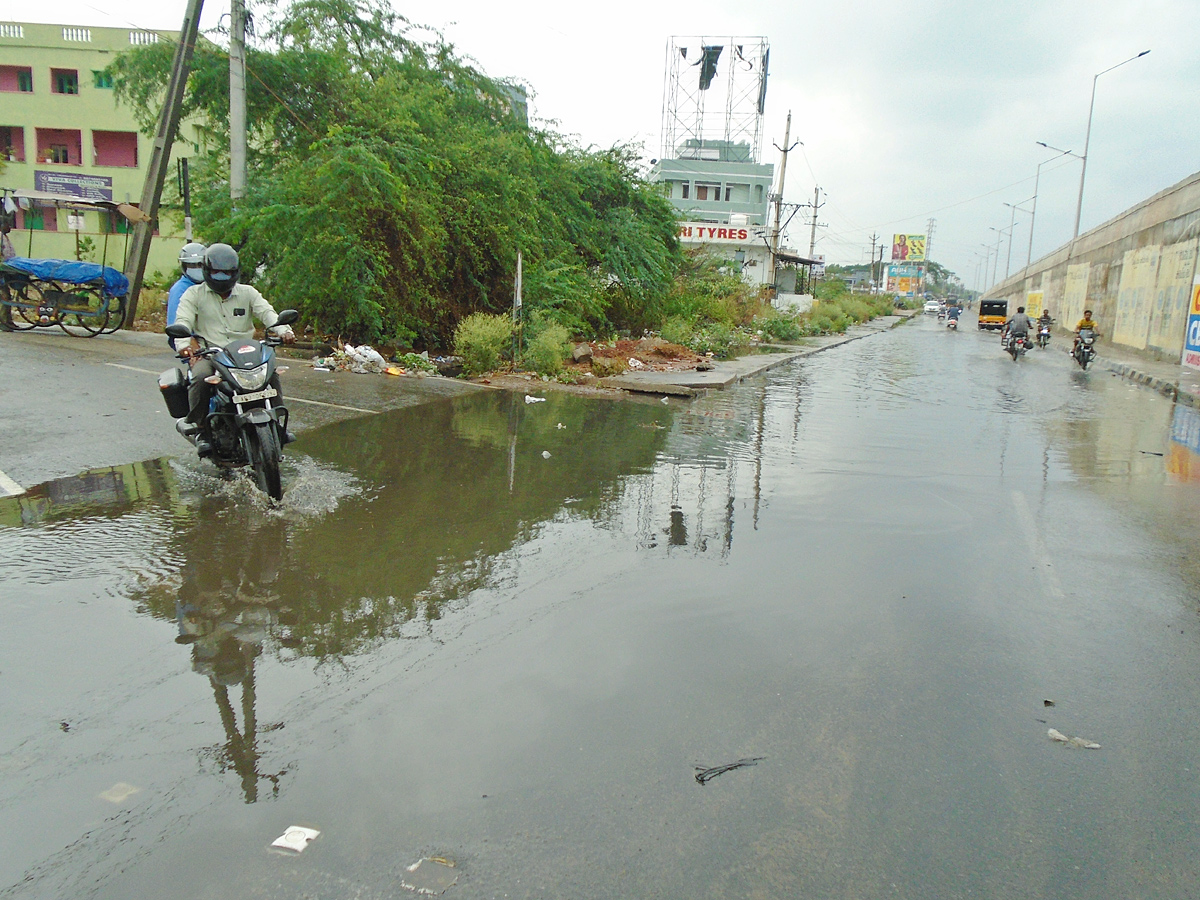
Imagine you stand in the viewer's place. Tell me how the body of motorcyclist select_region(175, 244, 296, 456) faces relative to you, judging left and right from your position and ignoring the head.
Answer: facing the viewer

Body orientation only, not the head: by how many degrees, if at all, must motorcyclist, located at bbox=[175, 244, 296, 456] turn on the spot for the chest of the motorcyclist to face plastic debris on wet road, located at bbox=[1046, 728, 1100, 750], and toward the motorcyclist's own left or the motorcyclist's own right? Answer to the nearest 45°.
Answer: approximately 45° to the motorcyclist's own left

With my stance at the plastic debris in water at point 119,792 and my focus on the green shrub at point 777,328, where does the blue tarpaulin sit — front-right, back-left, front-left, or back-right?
front-left

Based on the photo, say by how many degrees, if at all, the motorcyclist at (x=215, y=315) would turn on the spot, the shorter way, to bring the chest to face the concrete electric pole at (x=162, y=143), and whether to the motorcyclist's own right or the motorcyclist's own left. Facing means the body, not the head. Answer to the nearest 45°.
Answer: approximately 180°

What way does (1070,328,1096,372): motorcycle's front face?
toward the camera

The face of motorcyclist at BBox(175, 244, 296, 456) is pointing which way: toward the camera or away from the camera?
toward the camera

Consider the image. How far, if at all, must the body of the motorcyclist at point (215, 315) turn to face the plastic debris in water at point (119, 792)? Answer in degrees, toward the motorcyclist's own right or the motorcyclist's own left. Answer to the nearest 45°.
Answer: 0° — they already face it

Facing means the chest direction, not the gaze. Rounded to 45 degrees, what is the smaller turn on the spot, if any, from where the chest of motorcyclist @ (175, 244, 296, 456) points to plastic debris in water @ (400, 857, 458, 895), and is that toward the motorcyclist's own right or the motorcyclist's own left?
0° — they already face it

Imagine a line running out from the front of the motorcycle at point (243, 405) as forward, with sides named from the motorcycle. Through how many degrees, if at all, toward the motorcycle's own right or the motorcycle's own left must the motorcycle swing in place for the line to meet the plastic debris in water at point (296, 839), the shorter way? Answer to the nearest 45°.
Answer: approximately 45° to the motorcycle's own right
